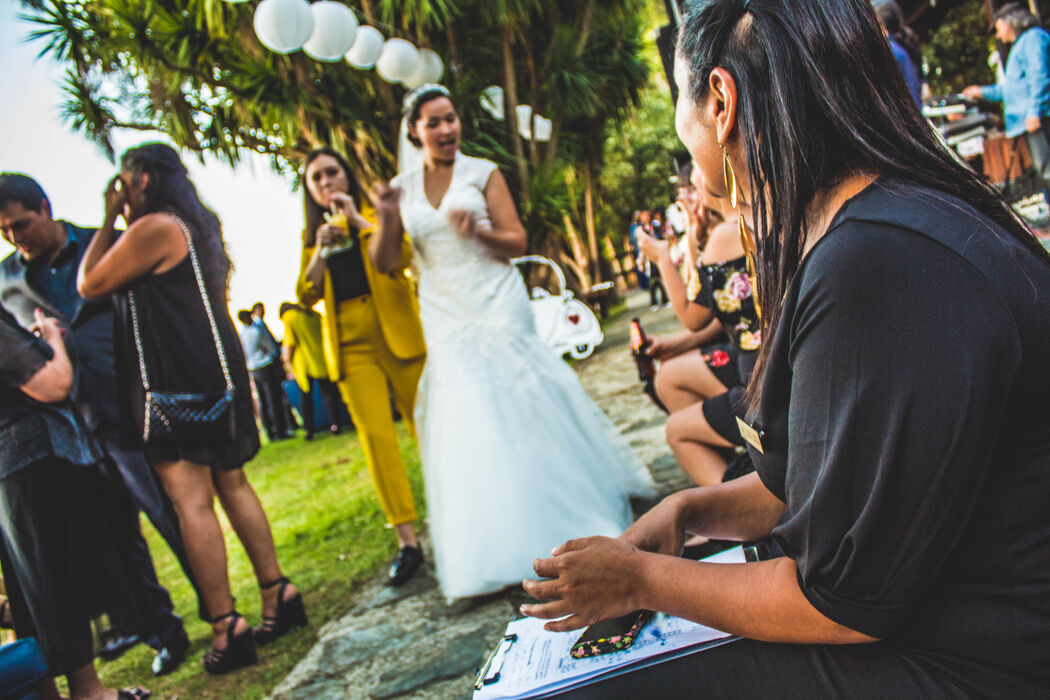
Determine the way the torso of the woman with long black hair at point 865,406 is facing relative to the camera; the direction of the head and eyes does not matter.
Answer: to the viewer's left

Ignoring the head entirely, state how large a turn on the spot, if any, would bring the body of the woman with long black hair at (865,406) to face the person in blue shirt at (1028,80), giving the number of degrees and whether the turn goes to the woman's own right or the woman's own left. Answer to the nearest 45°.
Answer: approximately 90° to the woman's own right

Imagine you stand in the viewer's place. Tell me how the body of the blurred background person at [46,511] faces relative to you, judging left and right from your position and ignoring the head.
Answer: facing to the right of the viewer

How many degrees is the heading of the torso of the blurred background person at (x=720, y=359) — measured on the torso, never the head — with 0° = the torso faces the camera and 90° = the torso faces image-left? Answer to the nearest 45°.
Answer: approximately 90°

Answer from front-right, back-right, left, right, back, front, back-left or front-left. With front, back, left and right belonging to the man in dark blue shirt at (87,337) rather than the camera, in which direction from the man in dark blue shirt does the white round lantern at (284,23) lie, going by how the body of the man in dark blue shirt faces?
back

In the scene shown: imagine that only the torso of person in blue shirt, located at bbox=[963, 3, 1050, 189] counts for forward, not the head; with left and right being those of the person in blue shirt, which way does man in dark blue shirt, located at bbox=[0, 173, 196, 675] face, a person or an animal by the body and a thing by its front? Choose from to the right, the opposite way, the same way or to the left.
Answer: to the left

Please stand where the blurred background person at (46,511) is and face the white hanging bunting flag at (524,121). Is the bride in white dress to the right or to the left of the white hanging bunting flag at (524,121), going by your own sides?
right

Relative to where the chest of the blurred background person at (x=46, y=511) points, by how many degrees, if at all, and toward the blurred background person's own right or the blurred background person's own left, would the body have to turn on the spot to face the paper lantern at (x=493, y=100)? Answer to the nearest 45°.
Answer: approximately 45° to the blurred background person's own left

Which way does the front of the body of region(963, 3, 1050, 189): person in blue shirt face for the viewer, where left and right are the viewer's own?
facing to the left of the viewer

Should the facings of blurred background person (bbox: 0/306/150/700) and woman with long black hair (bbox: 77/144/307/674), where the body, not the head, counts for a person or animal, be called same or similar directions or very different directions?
very different directions

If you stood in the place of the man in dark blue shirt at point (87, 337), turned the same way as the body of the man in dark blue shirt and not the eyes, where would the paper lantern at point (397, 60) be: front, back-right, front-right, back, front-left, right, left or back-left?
back

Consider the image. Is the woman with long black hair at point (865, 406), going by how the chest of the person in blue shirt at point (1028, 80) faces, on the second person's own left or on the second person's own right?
on the second person's own left

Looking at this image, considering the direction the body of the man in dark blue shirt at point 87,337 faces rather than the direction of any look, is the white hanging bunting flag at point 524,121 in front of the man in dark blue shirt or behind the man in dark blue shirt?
behind

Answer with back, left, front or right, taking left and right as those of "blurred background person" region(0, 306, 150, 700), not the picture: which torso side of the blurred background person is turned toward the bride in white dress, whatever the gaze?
front

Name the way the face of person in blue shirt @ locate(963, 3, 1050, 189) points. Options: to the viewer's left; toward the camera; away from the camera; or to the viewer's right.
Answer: to the viewer's left
